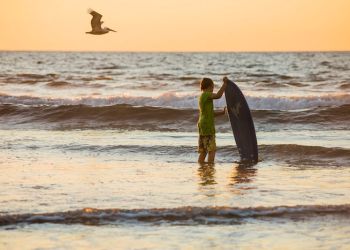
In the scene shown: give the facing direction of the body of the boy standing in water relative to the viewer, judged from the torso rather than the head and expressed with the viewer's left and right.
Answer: facing away from the viewer and to the right of the viewer

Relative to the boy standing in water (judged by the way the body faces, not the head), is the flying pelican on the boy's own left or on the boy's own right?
on the boy's own left

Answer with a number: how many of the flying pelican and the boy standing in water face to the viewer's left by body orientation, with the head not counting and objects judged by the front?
0

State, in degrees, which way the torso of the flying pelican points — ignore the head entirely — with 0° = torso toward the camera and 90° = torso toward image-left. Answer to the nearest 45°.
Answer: approximately 270°
